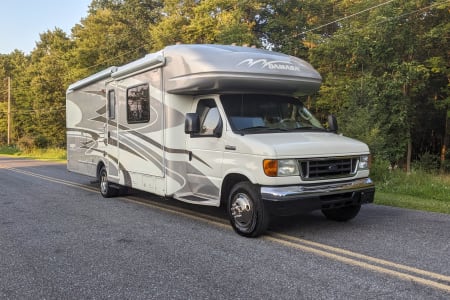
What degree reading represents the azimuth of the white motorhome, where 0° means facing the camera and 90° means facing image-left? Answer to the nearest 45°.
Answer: approximately 315°

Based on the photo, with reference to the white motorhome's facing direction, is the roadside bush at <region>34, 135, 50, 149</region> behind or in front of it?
behind

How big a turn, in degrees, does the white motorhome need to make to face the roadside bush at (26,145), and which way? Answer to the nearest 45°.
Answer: approximately 180°

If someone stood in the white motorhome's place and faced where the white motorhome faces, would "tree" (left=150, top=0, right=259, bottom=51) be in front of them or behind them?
behind
